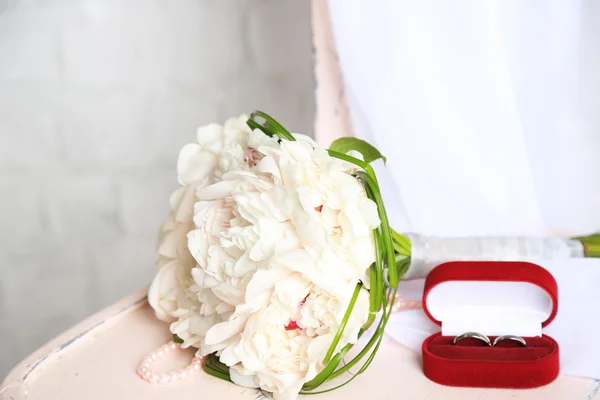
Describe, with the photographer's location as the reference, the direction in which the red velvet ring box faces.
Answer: facing the viewer
